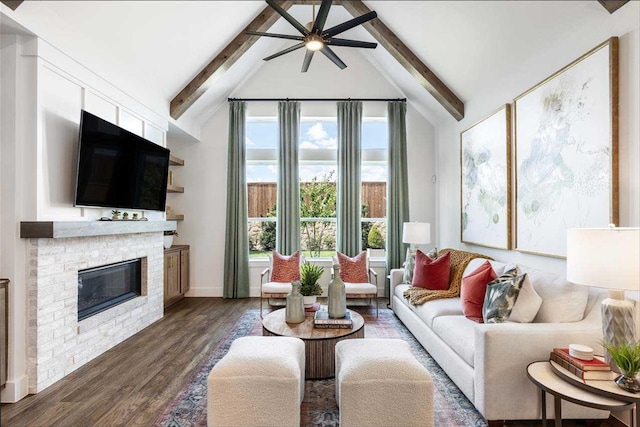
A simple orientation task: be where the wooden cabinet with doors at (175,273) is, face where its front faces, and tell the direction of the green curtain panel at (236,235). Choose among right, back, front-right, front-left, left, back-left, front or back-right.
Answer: front-left

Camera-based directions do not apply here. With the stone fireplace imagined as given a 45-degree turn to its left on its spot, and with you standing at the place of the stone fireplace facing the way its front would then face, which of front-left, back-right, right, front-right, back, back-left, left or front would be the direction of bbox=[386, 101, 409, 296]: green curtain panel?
front

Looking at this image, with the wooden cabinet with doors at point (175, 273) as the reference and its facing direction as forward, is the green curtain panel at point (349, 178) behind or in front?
in front

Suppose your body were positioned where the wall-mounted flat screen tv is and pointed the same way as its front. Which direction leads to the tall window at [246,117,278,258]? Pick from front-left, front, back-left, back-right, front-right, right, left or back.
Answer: left

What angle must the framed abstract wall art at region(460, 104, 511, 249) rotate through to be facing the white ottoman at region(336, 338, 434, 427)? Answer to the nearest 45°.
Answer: approximately 45° to its left

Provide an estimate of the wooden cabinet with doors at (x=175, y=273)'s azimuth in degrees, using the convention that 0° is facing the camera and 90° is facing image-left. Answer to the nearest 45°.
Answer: approximately 315°

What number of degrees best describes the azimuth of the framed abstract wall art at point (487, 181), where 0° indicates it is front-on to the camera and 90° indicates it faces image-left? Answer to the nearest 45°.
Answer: approximately 45°

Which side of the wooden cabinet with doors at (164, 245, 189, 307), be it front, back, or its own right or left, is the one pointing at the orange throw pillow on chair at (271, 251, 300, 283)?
front

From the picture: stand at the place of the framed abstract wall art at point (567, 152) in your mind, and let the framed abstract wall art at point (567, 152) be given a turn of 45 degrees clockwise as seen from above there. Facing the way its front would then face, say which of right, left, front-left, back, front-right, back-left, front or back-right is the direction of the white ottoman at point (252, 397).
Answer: front-left

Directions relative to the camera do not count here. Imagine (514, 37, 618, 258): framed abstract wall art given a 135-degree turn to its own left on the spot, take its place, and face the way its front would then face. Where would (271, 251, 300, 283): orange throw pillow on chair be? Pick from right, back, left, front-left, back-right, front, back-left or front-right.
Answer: back

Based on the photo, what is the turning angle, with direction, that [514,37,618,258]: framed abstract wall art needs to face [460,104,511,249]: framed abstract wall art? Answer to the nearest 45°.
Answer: approximately 90° to its right

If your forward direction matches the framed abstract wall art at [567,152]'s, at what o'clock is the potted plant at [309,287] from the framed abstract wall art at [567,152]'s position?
The potted plant is roughly at 1 o'clock from the framed abstract wall art.

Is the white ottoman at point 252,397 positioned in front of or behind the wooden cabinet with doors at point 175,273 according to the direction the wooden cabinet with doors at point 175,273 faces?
in front

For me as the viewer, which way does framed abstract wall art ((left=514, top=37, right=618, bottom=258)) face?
facing the viewer and to the left of the viewer

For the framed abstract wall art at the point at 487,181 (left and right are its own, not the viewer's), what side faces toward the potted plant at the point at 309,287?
front

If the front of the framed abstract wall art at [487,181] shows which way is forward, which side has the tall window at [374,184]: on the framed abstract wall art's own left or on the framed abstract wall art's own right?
on the framed abstract wall art's own right
